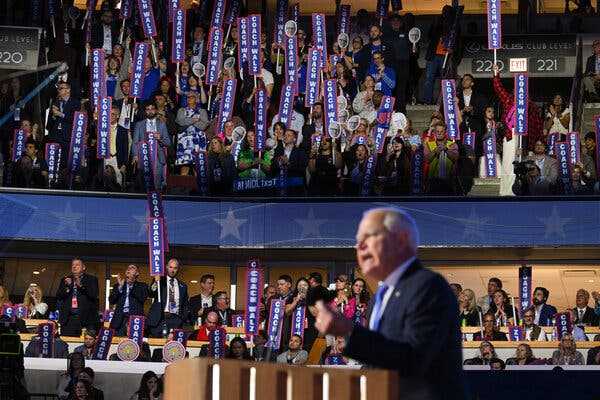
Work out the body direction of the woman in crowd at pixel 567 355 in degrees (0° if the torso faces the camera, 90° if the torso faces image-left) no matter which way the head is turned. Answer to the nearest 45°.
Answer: approximately 0°

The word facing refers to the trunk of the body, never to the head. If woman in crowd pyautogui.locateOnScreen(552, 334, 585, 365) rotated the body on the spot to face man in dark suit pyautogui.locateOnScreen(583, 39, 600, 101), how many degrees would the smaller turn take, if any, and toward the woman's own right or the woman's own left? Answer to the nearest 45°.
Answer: approximately 180°

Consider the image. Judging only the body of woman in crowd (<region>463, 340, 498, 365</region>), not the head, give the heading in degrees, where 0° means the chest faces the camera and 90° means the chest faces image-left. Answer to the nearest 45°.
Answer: approximately 45°

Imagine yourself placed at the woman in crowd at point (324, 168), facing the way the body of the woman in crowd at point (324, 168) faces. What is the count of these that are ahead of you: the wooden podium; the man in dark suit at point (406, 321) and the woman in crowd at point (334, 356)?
3

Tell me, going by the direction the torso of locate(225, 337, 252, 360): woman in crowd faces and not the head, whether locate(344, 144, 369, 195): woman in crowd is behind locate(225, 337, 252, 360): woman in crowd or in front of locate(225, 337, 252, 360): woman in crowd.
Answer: behind

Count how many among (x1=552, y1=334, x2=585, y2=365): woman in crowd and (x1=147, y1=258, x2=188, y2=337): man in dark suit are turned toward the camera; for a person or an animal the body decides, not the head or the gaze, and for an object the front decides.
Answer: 2

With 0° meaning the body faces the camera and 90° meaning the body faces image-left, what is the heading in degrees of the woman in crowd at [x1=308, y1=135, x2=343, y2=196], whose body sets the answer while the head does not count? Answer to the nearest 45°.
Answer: approximately 0°

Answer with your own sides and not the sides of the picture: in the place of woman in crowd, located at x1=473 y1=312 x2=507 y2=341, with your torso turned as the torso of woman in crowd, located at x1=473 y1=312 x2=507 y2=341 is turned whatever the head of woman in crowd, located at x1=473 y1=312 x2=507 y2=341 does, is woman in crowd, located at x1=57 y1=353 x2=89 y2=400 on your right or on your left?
on your right

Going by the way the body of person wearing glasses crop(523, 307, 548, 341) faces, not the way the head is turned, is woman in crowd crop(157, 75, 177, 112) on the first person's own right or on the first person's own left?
on the first person's own right

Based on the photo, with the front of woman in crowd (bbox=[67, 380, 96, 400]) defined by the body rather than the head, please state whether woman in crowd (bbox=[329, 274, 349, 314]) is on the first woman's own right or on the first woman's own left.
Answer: on the first woman's own left

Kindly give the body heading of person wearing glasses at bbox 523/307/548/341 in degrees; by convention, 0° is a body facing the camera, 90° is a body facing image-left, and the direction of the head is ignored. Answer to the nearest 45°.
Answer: approximately 45°
